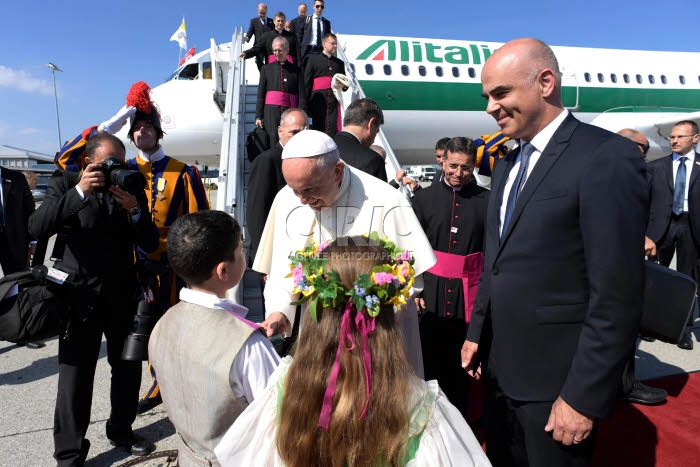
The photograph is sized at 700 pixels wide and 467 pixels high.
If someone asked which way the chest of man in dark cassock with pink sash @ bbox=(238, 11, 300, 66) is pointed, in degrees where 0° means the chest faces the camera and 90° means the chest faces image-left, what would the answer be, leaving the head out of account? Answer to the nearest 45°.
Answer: approximately 0°

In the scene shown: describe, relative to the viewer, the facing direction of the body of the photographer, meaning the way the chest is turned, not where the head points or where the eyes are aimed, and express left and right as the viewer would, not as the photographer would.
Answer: facing the viewer and to the right of the viewer

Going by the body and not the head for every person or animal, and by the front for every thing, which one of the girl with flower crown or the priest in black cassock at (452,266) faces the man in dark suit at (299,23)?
the girl with flower crown

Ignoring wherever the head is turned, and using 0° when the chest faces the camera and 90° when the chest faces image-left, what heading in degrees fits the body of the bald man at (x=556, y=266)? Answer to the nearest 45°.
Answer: approximately 45°

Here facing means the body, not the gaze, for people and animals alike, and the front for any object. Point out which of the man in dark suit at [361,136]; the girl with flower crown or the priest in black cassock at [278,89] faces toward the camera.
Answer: the priest in black cassock

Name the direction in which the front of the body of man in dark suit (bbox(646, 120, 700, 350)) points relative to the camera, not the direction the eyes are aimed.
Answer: toward the camera

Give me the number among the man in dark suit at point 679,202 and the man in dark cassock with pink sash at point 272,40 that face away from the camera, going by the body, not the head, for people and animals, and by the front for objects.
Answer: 0

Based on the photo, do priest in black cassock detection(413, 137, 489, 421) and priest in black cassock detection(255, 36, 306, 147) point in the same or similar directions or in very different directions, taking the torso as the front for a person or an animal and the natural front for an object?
same or similar directions

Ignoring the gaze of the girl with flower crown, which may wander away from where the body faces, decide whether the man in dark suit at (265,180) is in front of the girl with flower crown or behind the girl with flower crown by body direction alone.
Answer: in front

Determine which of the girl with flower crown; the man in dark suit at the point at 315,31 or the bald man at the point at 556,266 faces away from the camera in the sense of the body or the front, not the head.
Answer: the girl with flower crown

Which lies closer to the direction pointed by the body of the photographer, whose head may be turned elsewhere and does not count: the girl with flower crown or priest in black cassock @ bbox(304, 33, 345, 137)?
the girl with flower crown

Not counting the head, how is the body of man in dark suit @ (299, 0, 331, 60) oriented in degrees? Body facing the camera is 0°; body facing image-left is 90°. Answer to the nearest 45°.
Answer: approximately 0°

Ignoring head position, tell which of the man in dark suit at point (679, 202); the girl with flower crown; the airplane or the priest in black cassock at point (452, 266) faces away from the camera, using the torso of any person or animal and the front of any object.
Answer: the girl with flower crown

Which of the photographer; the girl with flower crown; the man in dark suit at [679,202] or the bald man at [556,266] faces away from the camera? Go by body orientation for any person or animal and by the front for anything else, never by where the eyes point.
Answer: the girl with flower crown

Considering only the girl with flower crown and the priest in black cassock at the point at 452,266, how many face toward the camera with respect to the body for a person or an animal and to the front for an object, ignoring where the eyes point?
1

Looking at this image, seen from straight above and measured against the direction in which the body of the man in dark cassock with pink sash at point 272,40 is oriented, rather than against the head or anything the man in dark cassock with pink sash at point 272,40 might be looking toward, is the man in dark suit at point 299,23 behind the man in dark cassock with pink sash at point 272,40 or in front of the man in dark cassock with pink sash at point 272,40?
behind

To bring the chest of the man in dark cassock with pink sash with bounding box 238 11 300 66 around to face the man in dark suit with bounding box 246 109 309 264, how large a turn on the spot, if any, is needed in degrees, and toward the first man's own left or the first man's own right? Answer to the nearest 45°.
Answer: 0° — they already face them

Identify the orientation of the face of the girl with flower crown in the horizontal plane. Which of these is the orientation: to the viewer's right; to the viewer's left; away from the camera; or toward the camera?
away from the camera

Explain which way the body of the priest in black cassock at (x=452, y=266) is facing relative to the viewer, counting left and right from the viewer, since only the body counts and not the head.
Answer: facing the viewer

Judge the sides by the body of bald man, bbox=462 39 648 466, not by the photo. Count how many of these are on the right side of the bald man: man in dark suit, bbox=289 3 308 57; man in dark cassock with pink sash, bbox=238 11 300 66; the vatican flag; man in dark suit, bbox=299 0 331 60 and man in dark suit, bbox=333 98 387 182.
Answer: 5

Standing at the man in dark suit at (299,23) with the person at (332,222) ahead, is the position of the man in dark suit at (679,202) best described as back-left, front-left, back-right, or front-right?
front-left

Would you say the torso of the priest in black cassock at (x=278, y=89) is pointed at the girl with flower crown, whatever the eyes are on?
yes

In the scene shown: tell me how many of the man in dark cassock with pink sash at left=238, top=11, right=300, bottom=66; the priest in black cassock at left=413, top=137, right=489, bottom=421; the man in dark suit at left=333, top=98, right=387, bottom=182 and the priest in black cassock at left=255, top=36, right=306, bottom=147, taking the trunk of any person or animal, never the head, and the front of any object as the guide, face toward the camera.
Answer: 3
